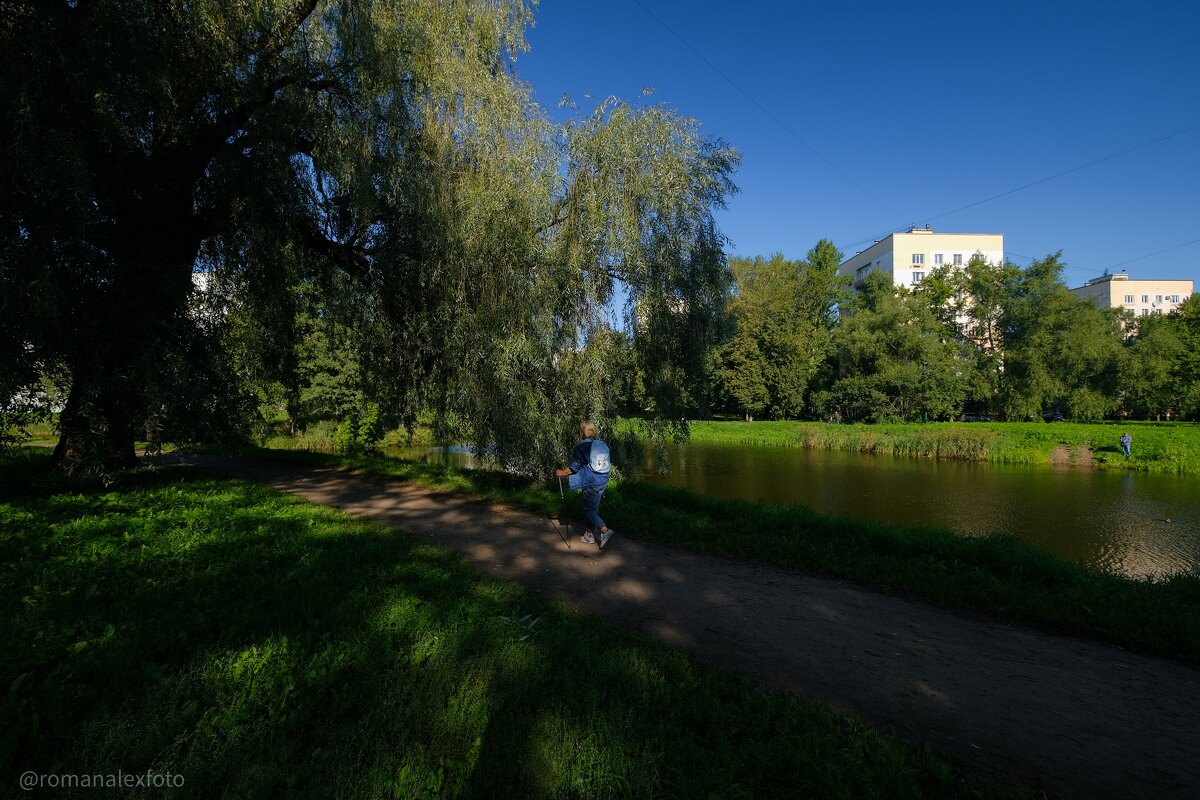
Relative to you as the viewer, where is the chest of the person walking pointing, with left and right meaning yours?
facing away from the viewer and to the left of the viewer

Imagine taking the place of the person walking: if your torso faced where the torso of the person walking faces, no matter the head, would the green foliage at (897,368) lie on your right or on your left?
on your right
